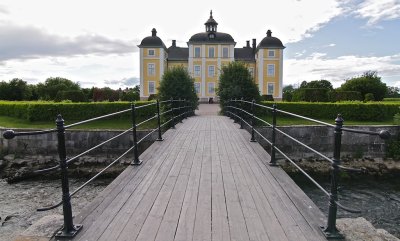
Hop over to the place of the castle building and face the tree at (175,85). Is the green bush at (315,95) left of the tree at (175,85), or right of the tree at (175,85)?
left

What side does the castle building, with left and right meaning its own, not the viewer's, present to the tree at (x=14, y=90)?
right

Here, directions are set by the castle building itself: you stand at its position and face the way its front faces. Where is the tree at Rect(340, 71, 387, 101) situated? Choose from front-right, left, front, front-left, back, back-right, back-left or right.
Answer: front-left

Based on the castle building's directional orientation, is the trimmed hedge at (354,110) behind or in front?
in front

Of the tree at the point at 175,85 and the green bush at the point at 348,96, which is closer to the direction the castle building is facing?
the tree

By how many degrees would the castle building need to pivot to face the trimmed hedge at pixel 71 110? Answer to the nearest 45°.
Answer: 0° — it already faces it

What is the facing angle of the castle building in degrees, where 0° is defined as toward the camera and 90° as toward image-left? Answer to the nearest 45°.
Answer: approximately 0°

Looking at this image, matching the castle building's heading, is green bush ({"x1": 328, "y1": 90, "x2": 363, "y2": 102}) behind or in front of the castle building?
in front

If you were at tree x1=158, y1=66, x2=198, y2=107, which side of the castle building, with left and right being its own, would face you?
front
